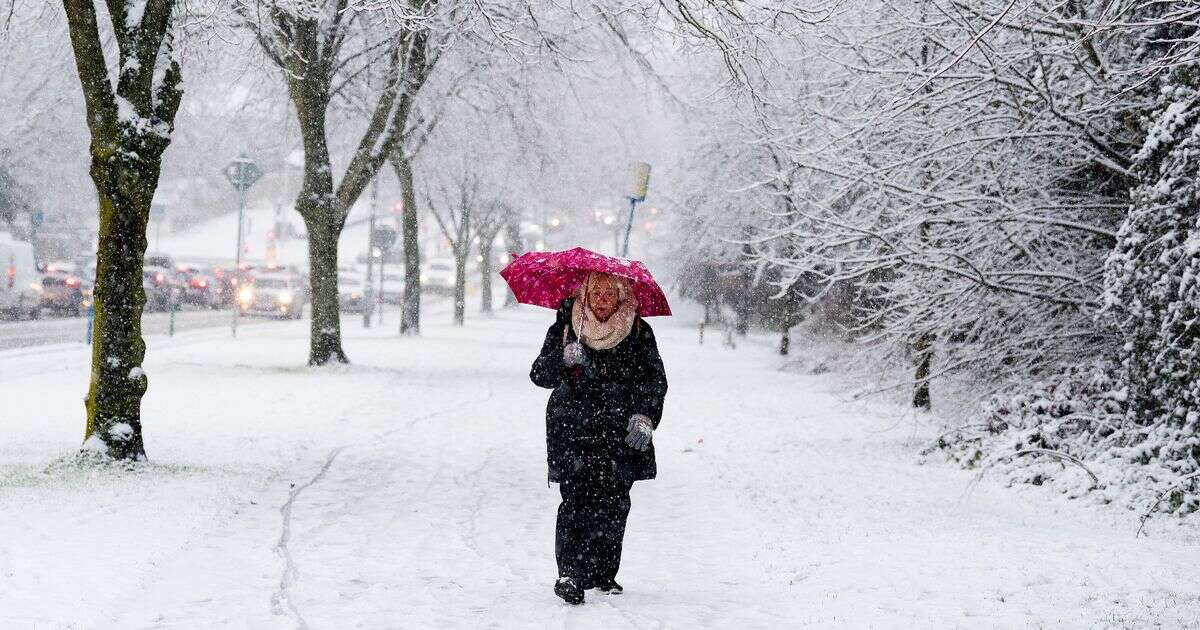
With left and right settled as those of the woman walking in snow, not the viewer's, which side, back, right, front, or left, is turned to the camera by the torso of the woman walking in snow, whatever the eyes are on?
front

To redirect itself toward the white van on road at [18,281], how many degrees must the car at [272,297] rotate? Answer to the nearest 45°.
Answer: approximately 90° to its right

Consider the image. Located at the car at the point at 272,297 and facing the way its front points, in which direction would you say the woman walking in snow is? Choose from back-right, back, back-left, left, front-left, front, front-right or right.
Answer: front-left

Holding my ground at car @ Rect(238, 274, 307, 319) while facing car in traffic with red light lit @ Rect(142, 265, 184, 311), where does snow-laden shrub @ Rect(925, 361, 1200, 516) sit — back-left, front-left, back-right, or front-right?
back-left

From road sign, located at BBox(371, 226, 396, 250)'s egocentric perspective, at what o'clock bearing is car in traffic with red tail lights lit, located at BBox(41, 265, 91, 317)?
The car in traffic with red tail lights lit is roughly at 4 o'clock from the road sign.

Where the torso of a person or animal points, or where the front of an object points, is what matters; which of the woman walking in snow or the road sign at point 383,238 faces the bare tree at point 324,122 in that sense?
the road sign

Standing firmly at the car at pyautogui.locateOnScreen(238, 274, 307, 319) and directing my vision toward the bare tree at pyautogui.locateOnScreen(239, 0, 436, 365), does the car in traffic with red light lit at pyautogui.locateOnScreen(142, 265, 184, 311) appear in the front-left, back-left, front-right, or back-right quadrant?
back-right

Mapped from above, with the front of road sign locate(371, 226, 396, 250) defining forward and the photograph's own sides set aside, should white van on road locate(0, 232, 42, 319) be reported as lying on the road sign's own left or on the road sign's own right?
on the road sign's own right

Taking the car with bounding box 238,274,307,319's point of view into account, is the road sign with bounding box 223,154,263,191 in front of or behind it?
in front

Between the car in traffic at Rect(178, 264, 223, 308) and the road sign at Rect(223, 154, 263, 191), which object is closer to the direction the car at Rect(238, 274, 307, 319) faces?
the road sign

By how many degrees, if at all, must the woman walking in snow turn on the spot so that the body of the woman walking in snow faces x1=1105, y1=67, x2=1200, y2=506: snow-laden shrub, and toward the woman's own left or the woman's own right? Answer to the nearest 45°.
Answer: approximately 135° to the woman's own left
